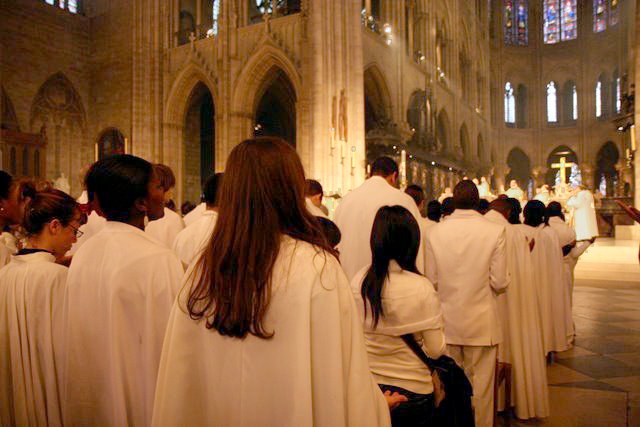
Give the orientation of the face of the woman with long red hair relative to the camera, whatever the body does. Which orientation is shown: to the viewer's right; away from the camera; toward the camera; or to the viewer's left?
away from the camera

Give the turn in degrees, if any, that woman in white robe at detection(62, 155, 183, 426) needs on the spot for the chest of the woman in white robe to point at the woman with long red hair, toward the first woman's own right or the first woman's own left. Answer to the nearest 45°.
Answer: approximately 90° to the first woman's own right

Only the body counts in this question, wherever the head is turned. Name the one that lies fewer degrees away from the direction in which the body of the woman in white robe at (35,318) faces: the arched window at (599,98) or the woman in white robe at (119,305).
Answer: the arched window

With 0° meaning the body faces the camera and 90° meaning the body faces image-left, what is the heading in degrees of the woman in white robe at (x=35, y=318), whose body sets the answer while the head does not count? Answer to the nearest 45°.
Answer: approximately 225°

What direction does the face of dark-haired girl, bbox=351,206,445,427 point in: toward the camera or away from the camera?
away from the camera

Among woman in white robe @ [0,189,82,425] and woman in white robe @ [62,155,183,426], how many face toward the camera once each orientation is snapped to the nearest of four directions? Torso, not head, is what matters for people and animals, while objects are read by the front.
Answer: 0

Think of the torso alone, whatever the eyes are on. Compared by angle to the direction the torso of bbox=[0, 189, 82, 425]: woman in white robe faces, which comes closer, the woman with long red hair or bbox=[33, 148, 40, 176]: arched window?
the arched window

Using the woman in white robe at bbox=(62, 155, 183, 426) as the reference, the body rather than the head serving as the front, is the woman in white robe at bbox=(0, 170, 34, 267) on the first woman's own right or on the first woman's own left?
on the first woman's own left

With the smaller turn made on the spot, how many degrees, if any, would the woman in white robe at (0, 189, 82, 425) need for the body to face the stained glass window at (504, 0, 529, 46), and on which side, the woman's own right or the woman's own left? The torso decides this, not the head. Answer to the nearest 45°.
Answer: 0° — they already face it

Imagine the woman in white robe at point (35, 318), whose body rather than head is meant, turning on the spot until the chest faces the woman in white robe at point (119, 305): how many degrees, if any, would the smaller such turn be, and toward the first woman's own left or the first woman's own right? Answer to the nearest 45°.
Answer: approximately 90° to the first woman's own right

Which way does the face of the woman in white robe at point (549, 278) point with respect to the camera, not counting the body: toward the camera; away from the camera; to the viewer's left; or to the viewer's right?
away from the camera

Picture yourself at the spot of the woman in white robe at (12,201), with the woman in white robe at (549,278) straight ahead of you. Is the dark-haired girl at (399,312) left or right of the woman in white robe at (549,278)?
right

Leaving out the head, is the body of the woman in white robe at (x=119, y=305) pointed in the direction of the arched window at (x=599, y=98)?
yes

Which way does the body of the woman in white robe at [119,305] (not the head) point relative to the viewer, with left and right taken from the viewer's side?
facing away from the viewer and to the right of the viewer

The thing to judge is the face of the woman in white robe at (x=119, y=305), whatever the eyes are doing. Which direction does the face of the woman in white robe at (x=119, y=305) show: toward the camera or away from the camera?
away from the camera

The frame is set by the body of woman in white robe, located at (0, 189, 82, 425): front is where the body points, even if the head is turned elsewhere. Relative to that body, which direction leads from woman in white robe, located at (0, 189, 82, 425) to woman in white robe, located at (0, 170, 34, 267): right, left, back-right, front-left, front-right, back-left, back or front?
front-left
